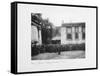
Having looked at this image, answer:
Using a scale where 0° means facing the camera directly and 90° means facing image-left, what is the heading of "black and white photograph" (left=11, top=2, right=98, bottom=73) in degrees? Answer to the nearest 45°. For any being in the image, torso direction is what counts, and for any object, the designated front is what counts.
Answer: approximately 315°
